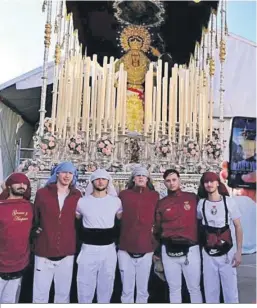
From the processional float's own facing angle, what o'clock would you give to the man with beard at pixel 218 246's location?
The man with beard is roughly at 11 o'clock from the processional float.

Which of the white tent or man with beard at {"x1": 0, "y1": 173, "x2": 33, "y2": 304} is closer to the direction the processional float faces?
the man with beard

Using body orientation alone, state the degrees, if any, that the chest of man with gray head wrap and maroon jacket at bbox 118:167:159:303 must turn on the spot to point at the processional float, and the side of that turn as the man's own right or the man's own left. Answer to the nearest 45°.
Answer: approximately 180°

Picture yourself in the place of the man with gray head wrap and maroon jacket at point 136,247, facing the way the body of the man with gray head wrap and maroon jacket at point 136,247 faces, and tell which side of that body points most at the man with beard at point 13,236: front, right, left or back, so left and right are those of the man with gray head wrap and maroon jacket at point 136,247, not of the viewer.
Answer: right

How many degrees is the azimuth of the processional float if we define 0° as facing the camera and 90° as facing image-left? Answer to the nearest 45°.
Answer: approximately 0°

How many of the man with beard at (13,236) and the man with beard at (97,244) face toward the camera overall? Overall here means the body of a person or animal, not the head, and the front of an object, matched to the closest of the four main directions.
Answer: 2

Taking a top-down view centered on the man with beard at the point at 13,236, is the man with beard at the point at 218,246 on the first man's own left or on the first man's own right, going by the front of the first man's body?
on the first man's own left

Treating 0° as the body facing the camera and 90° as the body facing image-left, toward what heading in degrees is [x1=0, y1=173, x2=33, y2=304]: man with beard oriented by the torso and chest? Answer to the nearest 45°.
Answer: approximately 0°
